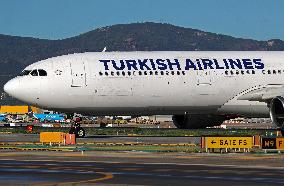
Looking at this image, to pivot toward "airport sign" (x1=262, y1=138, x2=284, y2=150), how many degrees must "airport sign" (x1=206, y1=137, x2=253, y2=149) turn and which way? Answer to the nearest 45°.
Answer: approximately 90° to its left

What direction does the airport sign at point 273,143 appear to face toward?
toward the camera

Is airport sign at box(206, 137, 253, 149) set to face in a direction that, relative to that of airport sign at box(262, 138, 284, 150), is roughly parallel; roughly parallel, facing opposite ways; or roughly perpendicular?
roughly parallel

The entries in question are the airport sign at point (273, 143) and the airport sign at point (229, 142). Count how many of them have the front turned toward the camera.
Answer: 2

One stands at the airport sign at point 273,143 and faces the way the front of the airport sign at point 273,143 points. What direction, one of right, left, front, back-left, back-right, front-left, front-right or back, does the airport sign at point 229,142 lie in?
right
